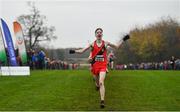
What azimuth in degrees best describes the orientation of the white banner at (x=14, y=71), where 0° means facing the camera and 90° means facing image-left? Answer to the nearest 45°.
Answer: approximately 0°

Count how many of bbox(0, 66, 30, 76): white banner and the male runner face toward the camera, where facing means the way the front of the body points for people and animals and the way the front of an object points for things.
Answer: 2

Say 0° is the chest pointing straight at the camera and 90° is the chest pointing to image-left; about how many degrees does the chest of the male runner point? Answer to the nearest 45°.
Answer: approximately 0°

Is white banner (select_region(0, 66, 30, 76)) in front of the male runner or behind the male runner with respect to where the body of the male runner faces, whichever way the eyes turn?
behind
